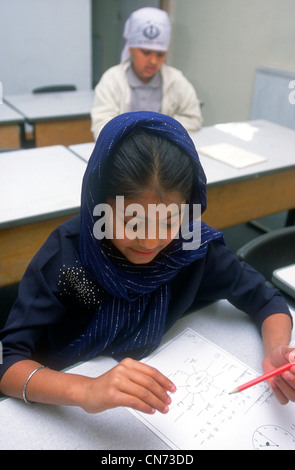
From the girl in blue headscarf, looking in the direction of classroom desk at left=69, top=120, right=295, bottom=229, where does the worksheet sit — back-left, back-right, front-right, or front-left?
back-right

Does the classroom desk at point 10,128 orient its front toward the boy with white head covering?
no

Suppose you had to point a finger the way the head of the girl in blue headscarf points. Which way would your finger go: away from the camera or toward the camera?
toward the camera

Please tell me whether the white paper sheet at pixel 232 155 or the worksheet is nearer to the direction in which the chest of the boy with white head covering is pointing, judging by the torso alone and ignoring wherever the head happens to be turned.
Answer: the worksheet

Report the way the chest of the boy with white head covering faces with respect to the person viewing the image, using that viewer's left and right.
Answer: facing the viewer

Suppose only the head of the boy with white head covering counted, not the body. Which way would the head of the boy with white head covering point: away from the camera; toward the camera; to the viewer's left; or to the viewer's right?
toward the camera

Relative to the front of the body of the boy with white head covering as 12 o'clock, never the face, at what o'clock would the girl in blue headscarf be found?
The girl in blue headscarf is roughly at 12 o'clock from the boy with white head covering.

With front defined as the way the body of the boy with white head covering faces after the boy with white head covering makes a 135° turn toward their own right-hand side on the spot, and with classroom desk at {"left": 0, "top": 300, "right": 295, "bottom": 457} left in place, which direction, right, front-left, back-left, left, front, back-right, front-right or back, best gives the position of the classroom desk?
back-left

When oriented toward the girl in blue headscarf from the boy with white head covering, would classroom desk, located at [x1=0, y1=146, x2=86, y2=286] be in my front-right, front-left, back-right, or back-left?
front-right
